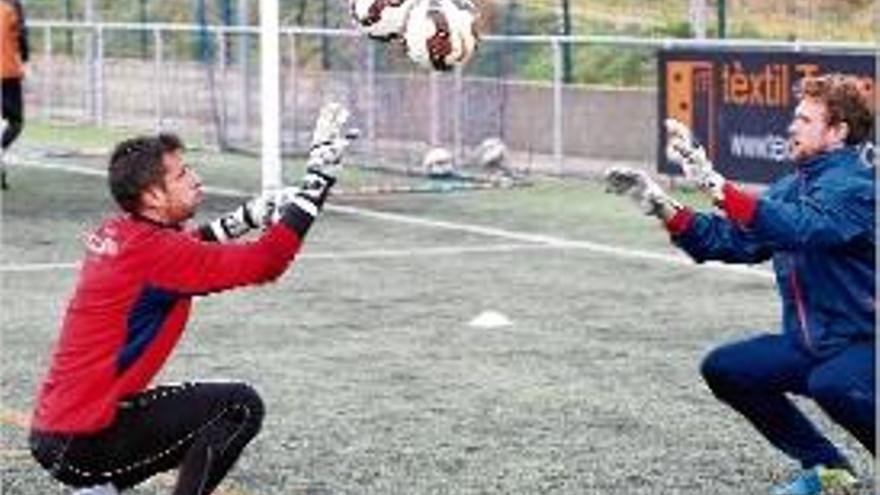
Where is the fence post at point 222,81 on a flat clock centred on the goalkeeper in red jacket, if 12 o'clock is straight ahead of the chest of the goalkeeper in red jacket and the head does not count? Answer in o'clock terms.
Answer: The fence post is roughly at 9 o'clock from the goalkeeper in red jacket.

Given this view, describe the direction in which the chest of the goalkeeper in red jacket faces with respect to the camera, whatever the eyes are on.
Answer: to the viewer's right

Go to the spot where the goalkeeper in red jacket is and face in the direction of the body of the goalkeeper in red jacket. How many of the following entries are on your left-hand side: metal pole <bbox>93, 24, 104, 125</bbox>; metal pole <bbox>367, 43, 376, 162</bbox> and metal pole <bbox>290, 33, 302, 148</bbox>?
3

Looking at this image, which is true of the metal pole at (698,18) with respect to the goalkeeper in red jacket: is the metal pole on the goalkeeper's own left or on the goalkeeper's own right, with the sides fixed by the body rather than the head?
on the goalkeeper's own left

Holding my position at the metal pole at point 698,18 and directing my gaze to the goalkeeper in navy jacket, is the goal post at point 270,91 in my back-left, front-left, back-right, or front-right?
front-right

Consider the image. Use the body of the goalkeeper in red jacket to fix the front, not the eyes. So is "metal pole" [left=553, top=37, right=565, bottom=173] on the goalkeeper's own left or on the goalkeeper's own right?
on the goalkeeper's own left

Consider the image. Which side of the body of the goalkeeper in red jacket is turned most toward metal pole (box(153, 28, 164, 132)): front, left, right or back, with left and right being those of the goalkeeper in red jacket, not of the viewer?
left

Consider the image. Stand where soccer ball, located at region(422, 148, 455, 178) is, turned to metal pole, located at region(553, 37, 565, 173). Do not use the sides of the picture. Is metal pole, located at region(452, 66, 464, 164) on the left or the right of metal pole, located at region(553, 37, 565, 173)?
left

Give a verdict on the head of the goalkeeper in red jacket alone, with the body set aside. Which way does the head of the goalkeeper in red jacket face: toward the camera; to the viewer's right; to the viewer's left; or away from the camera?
to the viewer's right

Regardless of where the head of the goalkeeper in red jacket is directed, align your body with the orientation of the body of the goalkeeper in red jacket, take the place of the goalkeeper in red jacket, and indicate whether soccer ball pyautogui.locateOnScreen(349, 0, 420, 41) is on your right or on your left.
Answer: on your left

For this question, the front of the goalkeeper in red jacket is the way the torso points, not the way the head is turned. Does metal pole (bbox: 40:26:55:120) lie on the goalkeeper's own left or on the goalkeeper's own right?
on the goalkeeper's own left

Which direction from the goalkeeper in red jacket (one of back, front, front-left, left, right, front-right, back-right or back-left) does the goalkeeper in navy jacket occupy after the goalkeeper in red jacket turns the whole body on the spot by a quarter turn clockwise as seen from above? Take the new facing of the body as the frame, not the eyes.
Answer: left

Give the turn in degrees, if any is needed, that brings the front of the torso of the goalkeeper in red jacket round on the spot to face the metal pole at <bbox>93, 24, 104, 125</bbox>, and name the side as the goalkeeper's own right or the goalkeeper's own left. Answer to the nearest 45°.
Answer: approximately 90° to the goalkeeper's own left

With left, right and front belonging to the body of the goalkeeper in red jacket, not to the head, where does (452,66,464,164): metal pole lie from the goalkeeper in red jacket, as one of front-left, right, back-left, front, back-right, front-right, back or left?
left

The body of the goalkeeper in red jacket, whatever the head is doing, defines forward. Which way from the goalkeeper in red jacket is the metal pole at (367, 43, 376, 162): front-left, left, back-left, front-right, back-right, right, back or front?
left

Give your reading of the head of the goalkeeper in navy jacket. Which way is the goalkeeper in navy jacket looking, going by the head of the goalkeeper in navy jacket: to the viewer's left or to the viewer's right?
to the viewer's left

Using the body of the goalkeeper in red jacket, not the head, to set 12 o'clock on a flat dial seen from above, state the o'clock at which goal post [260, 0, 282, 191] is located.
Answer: The goal post is roughly at 9 o'clock from the goalkeeper in red jacket.

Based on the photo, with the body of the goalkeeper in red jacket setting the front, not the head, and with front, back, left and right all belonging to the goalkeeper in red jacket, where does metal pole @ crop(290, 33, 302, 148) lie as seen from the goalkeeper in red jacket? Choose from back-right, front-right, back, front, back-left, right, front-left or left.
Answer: left

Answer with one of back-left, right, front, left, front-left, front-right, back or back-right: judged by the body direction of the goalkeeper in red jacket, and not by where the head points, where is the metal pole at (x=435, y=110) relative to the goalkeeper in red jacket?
left
